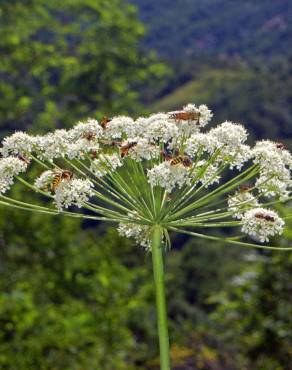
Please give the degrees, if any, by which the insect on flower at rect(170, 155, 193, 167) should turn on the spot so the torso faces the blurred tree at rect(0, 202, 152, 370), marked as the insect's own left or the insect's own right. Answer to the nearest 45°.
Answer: approximately 90° to the insect's own left
